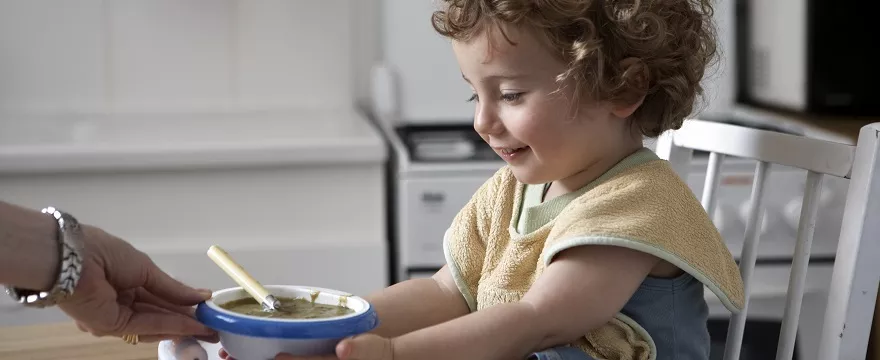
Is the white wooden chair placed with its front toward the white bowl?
yes

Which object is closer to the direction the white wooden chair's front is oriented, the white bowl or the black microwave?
the white bowl

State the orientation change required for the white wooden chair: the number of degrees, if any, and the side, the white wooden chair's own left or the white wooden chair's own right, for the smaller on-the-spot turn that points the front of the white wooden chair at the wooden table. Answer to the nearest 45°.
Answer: approximately 45° to the white wooden chair's own right

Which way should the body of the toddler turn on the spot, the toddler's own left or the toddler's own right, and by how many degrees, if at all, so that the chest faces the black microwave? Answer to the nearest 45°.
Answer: approximately 180°

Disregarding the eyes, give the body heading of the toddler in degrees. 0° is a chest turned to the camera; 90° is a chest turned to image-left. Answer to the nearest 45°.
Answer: approximately 45°

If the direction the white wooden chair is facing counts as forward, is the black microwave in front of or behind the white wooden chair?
behind

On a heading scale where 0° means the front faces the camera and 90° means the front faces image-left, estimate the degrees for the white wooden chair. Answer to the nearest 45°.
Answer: approximately 45°
